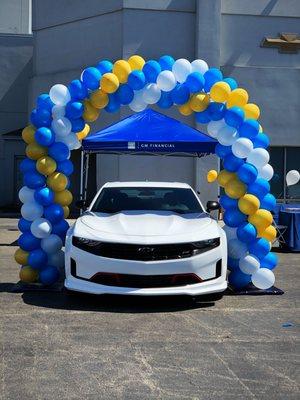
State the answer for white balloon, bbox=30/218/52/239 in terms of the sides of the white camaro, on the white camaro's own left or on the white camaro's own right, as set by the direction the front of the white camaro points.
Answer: on the white camaro's own right

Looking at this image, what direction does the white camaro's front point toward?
toward the camera

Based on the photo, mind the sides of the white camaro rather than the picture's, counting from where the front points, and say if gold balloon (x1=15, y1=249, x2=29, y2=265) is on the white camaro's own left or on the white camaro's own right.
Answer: on the white camaro's own right

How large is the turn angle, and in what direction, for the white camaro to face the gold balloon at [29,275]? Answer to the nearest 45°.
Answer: approximately 45° to its right
